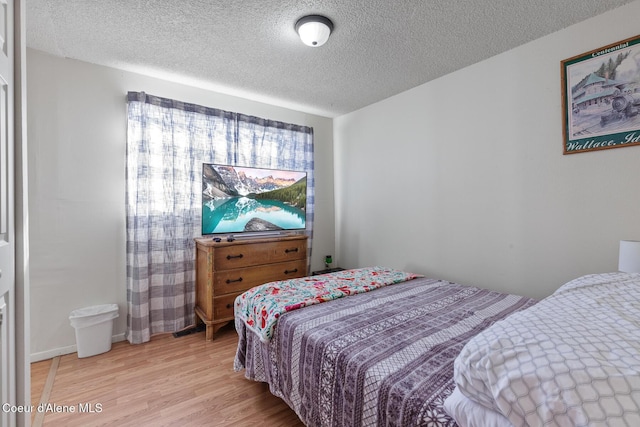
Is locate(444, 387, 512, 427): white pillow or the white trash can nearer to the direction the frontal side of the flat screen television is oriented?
the white pillow

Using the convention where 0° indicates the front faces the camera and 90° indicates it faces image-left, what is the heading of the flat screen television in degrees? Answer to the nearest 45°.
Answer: approximately 315°

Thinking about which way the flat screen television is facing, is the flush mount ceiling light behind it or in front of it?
in front

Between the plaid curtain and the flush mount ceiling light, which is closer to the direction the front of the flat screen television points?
the flush mount ceiling light

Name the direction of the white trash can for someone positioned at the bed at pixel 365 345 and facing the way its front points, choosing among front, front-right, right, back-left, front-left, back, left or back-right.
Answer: front-left

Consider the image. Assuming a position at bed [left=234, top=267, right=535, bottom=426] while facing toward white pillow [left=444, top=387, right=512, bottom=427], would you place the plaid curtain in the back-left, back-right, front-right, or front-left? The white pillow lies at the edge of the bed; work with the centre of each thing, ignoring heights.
back-right

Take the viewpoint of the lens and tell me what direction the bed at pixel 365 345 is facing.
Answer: facing away from the viewer and to the left of the viewer

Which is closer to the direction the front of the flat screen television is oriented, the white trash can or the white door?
the white door

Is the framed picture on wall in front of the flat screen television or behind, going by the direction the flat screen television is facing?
in front

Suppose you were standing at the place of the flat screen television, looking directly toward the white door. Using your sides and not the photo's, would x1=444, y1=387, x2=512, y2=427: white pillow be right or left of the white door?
left
